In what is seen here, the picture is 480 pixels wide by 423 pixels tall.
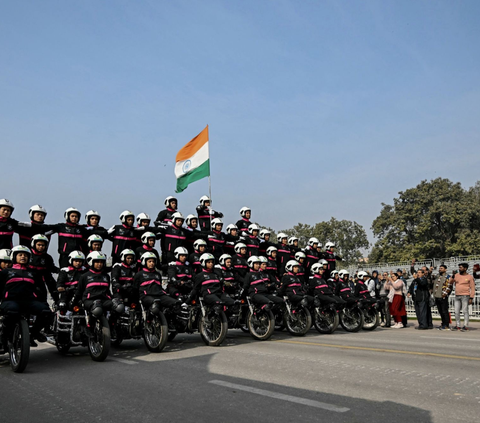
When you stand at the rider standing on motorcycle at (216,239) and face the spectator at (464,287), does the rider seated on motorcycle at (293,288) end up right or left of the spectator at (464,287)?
right

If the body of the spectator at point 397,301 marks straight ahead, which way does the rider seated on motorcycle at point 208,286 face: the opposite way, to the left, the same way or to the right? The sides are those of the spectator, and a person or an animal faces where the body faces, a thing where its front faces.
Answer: to the left

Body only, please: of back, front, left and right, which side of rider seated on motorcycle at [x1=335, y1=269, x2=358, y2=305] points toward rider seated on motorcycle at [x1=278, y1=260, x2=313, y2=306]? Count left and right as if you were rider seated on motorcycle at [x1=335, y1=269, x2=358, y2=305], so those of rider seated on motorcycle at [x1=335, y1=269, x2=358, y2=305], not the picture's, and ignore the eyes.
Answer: right

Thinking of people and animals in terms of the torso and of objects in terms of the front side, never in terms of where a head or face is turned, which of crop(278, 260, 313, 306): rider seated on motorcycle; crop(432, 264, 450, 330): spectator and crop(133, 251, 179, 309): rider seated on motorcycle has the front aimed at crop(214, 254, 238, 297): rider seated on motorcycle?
the spectator

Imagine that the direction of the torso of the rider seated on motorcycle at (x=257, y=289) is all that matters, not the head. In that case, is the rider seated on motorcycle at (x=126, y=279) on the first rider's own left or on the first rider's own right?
on the first rider's own right

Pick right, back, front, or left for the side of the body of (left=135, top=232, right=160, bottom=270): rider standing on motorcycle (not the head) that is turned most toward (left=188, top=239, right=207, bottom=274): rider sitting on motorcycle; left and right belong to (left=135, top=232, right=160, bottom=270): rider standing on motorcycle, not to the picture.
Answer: left

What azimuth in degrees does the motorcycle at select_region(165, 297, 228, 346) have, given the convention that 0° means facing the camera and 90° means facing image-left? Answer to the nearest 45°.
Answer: approximately 315°

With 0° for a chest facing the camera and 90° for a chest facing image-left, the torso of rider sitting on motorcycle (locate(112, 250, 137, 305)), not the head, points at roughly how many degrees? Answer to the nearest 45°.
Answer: approximately 315°

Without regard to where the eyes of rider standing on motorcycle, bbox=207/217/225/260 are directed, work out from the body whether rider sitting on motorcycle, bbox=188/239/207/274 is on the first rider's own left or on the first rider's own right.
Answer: on the first rider's own right

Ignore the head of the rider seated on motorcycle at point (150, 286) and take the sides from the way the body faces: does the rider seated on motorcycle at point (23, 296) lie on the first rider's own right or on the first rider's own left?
on the first rider's own right

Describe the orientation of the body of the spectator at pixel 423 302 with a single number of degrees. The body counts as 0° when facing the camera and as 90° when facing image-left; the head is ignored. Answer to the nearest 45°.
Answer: approximately 45°
